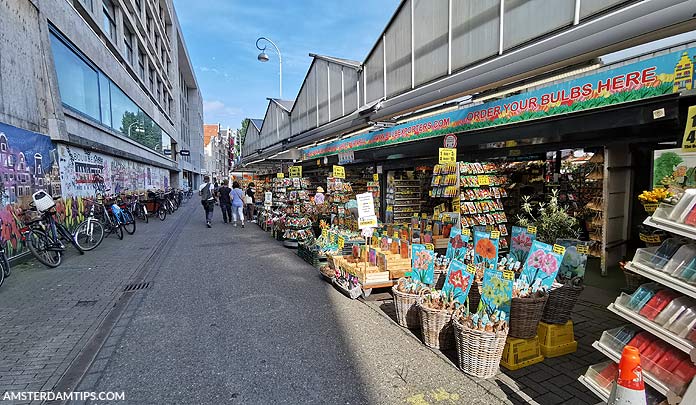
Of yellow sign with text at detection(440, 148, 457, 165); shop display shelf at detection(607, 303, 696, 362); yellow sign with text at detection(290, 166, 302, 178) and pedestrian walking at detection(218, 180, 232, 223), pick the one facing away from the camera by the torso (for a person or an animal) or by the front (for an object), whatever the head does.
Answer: the pedestrian walking

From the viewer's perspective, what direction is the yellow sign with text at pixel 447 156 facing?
toward the camera

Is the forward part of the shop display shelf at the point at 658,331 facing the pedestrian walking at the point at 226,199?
no

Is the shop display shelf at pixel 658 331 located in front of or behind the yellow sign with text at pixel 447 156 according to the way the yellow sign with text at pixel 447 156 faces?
in front

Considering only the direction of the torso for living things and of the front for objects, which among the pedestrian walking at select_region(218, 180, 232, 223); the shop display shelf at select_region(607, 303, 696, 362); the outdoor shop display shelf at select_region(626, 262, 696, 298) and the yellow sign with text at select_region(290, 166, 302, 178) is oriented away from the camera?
the pedestrian walking

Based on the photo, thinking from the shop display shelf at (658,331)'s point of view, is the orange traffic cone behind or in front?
in front

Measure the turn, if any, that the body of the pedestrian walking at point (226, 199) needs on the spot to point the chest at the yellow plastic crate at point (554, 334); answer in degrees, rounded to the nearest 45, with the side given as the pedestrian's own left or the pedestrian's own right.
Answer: approximately 180°

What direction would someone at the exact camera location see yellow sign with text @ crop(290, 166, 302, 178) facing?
facing the viewer

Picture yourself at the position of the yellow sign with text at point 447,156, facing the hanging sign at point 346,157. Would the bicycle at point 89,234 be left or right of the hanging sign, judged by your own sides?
left

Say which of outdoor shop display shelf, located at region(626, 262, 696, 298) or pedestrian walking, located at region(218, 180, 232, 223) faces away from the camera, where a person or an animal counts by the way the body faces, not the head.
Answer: the pedestrian walking

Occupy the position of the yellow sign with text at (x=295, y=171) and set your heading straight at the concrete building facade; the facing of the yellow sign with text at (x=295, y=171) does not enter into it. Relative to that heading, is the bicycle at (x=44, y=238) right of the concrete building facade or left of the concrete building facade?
left

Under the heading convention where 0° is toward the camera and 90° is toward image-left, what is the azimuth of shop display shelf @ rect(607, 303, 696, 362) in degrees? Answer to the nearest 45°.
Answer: approximately 45°

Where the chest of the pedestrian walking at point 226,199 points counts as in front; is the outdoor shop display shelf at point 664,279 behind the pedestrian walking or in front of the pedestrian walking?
behind

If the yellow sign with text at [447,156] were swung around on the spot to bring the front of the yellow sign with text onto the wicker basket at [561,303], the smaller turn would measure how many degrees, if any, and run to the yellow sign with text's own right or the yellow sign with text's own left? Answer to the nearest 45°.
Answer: approximately 45° to the yellow sign with text's own left
